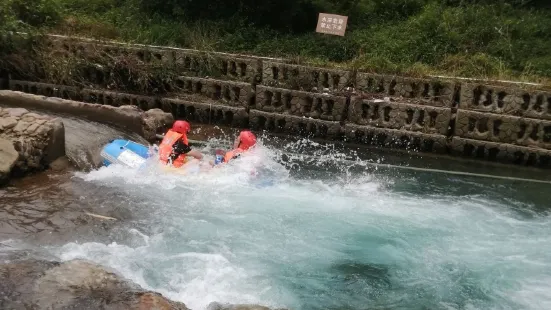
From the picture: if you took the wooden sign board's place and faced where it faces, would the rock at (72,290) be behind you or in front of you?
in front

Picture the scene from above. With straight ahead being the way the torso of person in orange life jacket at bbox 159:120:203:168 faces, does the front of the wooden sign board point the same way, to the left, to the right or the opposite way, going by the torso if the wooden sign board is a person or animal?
to the right

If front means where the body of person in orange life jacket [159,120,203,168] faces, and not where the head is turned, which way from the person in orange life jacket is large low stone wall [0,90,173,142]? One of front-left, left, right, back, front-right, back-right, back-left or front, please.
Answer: back-left

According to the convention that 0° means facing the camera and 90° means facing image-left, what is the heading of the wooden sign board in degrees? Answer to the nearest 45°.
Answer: approximately 0°

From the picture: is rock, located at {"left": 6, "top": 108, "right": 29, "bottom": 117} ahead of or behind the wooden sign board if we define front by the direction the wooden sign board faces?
ahead

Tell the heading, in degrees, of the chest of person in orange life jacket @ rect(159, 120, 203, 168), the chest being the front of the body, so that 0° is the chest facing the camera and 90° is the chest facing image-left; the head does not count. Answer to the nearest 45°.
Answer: approximately 270°

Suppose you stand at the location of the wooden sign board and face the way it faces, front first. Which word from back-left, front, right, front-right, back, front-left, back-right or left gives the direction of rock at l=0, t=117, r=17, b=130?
front-right

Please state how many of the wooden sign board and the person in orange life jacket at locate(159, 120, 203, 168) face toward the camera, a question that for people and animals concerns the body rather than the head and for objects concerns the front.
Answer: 1

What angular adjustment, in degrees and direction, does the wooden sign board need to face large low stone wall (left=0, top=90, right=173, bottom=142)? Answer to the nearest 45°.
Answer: approximately 45° to its right

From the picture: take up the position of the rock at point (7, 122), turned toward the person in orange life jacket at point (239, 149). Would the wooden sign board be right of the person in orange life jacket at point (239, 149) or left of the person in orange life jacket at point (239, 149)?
left

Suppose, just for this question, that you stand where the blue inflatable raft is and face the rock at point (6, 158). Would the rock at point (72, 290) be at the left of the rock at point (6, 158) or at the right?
left
